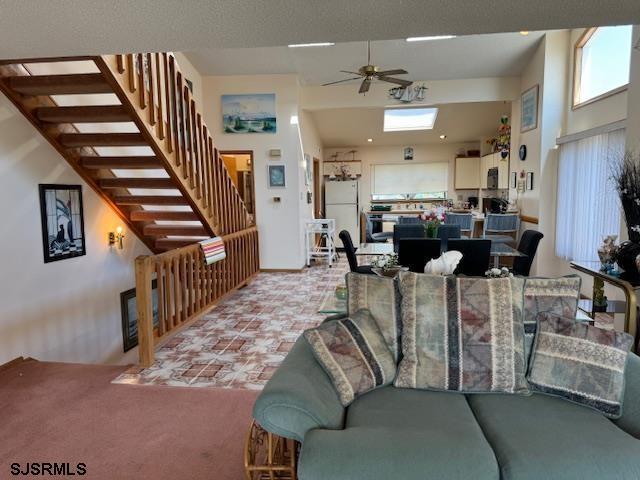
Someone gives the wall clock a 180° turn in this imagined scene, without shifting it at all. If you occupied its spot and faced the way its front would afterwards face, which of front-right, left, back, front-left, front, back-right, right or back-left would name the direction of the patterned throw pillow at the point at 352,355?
back-right

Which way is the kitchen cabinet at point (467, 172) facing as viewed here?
toward the camera

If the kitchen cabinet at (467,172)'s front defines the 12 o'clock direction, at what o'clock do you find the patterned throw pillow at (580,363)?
The patterned throw pillow is roughly at 12 o'clock from the kitchen cabinet.

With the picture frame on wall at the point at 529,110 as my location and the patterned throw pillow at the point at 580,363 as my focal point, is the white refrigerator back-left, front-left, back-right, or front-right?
back-right

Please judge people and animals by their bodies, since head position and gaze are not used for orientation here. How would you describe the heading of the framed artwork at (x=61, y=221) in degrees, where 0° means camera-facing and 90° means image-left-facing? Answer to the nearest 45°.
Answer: approximately 315°

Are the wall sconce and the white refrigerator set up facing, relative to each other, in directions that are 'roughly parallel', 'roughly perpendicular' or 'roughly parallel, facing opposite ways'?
roughly perpendicular

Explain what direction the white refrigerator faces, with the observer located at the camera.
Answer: facing the viewer

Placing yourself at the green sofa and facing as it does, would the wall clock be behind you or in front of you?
behind

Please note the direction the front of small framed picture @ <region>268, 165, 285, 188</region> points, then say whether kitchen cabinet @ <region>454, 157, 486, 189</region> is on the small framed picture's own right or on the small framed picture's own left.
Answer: on the small framed picture's own left

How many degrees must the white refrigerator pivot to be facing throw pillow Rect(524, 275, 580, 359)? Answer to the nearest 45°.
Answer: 0° — it already faces it

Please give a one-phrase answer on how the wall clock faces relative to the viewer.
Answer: facing the viewer and to the left of the viewer

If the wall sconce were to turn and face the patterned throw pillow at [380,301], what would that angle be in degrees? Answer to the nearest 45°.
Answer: approximately 45° to its right

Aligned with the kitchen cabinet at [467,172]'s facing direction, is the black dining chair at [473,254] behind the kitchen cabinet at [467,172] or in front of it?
in front

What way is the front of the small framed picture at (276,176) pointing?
toward the camera
